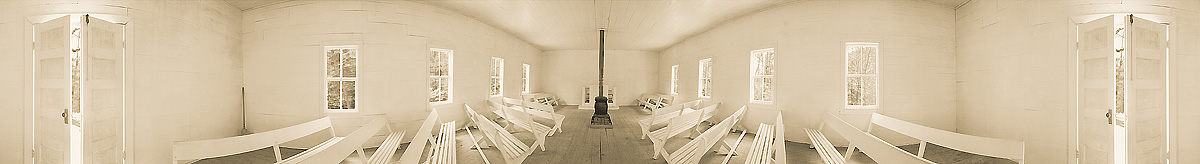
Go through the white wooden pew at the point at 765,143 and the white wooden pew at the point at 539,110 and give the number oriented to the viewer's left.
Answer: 1

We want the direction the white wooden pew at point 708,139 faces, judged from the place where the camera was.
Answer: facing away from the viewer and to the left of the viewer

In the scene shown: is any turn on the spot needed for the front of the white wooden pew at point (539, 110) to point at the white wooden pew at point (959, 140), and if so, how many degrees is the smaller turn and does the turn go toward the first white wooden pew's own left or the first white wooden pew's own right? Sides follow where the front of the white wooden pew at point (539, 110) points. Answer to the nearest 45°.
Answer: approximately 90° to the first white wooden pew's own right

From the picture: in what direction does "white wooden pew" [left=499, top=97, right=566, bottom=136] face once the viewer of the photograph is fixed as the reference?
facing away from the viewer and to the right of the viewer

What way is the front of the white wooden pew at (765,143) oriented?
to the viewer's left

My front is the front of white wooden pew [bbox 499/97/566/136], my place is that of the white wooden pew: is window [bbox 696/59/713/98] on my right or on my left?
on my right

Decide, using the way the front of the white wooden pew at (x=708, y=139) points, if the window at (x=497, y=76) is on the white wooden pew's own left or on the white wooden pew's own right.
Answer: on the white wooden pew's own left

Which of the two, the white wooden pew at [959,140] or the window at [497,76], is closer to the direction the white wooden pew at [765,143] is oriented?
the window
